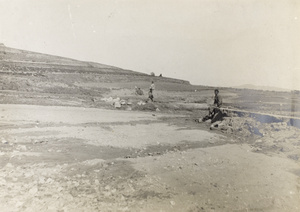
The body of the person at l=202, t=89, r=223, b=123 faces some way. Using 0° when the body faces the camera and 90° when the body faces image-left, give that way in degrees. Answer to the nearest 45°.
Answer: approximately 45°
